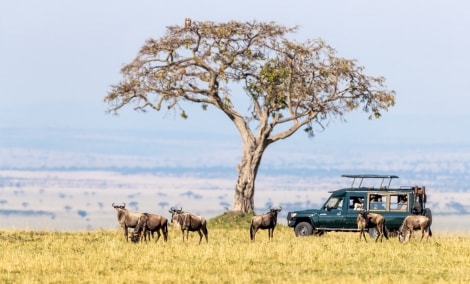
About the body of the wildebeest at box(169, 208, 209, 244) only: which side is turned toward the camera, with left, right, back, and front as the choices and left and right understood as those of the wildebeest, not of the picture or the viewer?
left

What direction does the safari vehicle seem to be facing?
to the viewer's left

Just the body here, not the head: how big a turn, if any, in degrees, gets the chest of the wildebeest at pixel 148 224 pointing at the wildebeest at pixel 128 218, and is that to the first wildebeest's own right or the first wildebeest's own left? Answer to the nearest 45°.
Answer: approximately 45° to the first wildebeest's own right

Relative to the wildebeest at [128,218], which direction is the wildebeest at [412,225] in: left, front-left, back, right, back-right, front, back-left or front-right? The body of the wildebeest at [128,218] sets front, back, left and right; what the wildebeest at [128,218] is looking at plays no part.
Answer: back-left

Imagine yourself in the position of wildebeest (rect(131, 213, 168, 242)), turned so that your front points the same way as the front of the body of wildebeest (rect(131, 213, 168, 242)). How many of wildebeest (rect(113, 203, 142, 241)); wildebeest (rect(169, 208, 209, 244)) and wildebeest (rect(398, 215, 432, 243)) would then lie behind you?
2

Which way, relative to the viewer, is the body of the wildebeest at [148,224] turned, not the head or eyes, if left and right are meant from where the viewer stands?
facing to the left of the viewer

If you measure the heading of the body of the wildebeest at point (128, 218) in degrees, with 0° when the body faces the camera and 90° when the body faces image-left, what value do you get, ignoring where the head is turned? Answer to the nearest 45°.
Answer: approximately 45°

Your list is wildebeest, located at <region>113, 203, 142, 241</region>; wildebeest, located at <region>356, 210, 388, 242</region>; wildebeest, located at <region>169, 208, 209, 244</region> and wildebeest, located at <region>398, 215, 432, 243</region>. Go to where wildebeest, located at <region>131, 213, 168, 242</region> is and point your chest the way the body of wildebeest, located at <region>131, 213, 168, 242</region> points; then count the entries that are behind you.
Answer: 3

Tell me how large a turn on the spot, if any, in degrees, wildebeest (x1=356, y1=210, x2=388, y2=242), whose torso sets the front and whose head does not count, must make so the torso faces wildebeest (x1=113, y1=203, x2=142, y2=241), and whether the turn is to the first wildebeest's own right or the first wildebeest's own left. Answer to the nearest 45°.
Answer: approximately 45° to the first wildebeest's own right

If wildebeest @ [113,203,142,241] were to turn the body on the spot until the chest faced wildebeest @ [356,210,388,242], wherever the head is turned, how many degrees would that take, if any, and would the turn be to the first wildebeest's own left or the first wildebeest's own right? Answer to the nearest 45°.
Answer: approximately 135° to the first wildebeest's own left

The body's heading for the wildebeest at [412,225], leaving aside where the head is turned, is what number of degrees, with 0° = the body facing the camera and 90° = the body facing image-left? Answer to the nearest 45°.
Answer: approximately 90°
